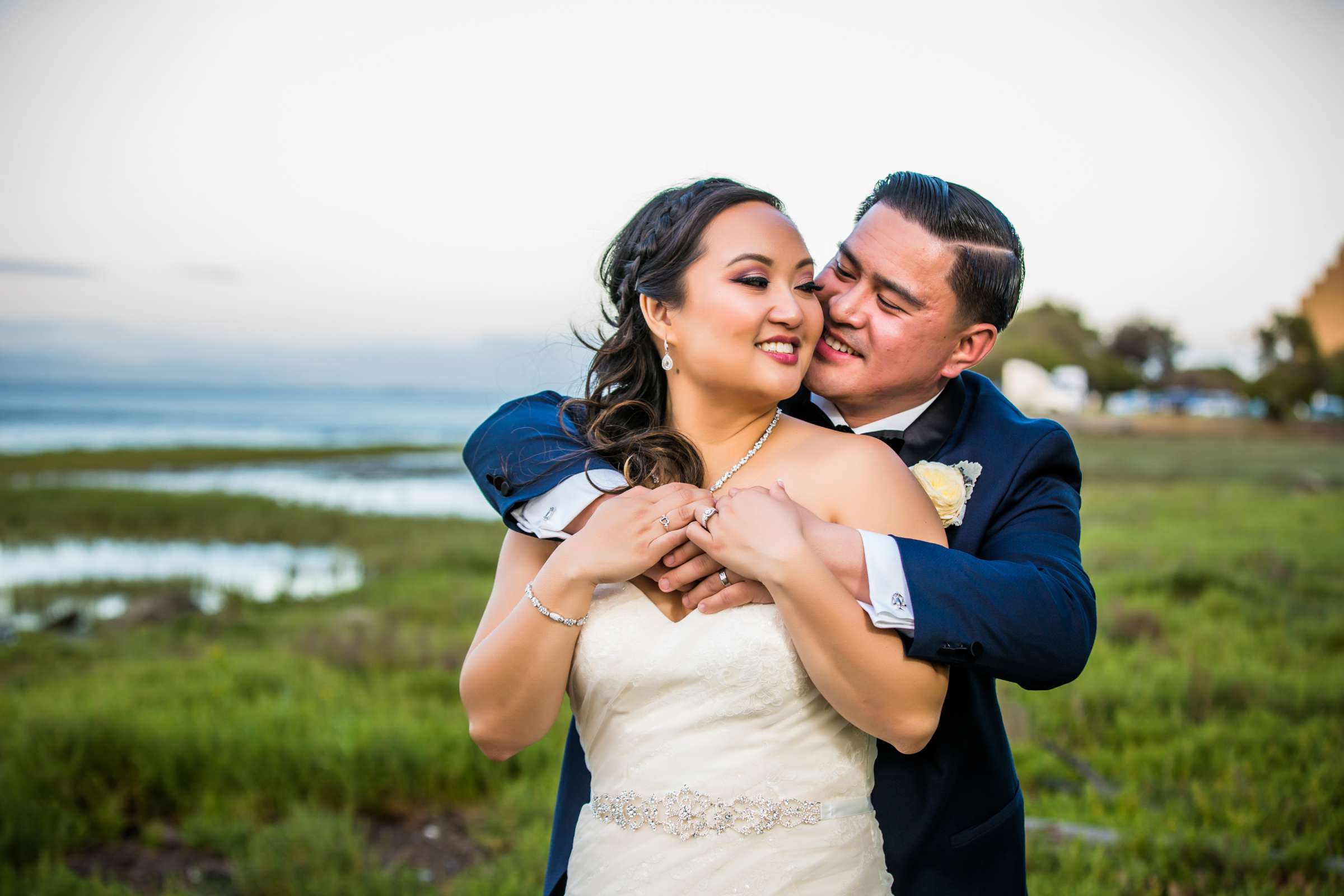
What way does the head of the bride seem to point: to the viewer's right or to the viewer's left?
to the viewer's right

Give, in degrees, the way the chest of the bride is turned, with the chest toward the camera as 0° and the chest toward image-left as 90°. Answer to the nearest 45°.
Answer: approximately 0°

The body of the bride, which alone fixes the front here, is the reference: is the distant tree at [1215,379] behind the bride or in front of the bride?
behind

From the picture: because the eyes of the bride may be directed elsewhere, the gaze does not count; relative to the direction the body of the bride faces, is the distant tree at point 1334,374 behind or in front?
behind

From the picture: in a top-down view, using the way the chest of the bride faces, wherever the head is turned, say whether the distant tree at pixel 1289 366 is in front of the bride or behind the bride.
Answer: behind

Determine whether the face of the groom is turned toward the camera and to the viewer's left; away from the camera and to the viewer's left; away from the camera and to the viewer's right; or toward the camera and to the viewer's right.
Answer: toward the camera and to the viewer's left
